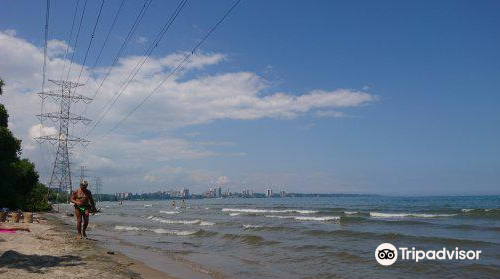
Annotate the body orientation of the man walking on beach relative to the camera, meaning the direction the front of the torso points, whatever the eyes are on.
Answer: toward the camera
